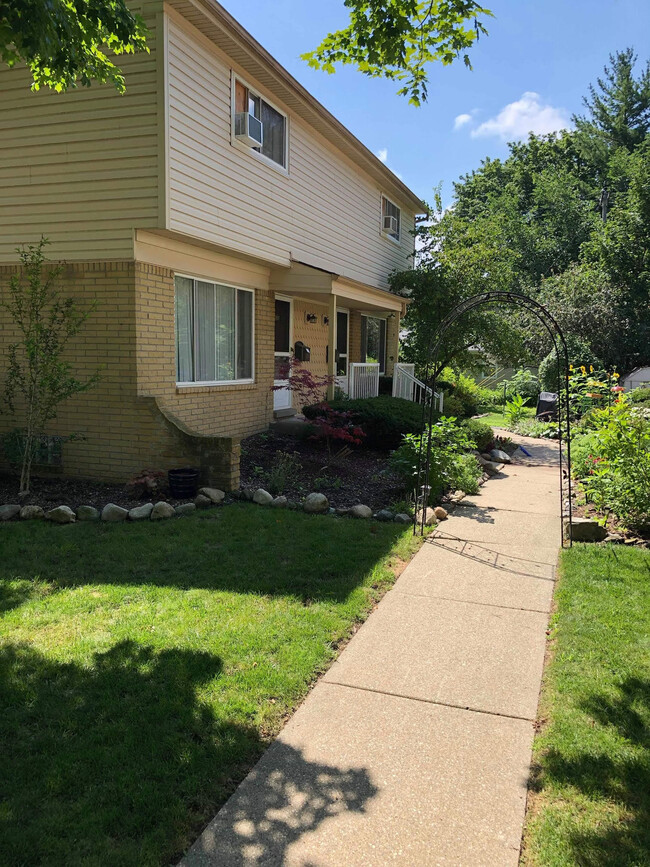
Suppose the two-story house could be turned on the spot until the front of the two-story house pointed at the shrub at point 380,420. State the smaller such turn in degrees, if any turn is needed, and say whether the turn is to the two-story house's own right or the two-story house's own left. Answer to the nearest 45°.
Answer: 0° — it already faces it

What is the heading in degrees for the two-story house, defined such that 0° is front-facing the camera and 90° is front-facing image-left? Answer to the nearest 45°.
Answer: approximately 315°

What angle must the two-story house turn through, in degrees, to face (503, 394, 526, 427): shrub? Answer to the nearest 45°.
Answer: approximately 90° to its left

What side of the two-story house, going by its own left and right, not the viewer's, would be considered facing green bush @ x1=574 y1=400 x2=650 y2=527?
front

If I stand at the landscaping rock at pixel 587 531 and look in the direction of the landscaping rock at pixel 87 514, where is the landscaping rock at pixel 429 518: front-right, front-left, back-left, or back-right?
front-right

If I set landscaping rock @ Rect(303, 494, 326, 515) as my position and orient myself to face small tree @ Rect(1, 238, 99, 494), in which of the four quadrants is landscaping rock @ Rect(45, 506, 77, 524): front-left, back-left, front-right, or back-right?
front-left

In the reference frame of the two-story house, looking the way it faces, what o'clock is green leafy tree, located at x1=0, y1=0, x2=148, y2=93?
The green leafy tree is roughly at 2 o'clock from the two-story house.

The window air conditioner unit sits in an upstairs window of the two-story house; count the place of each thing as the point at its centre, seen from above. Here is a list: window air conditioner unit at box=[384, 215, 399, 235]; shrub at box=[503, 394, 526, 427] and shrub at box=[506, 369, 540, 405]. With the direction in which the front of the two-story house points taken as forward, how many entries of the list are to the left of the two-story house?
3

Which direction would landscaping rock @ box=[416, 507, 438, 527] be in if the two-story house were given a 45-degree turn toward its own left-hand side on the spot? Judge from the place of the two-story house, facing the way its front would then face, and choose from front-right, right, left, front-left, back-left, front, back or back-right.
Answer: front-right

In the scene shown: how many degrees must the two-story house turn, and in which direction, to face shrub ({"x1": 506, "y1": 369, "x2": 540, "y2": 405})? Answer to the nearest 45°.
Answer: approximately 90° to its left
